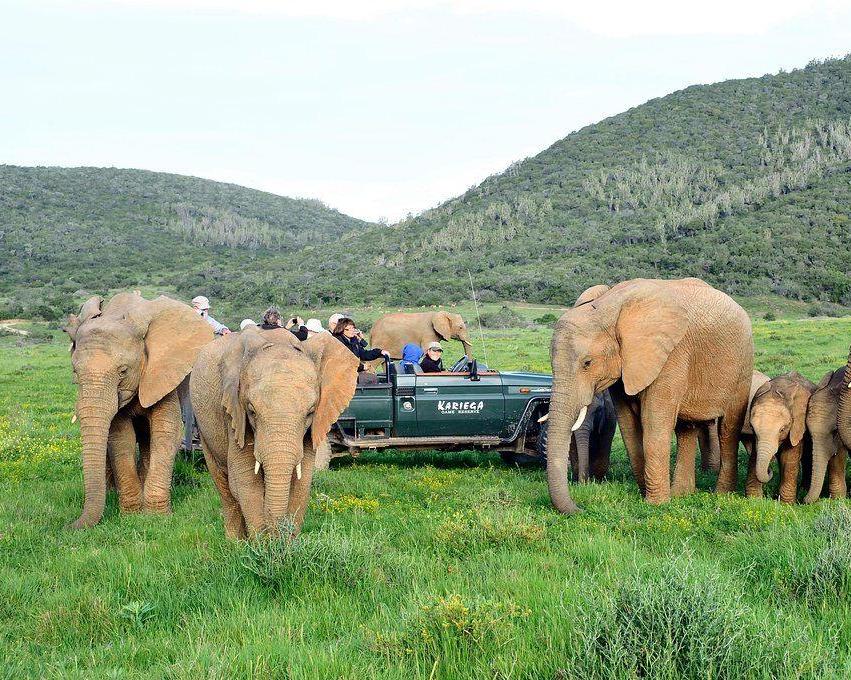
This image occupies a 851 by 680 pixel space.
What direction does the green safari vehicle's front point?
to the viewer's right

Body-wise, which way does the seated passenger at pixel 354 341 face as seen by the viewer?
to the viewer's right

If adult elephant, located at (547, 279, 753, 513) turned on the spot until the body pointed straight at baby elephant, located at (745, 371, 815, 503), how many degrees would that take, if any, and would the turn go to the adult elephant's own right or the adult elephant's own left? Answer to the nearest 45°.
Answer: approximately 135° to the adult elephant's own left

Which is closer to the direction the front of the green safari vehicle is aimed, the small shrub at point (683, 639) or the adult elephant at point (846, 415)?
the adult elephant

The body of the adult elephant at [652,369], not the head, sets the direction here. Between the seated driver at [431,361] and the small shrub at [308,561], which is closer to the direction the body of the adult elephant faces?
the small shrub

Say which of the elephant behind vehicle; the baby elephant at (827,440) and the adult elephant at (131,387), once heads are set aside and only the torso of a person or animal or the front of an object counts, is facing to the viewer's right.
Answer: the elephant behind vehicle

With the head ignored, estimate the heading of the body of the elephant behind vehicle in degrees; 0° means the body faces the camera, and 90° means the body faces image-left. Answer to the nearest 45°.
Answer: approximately 270°

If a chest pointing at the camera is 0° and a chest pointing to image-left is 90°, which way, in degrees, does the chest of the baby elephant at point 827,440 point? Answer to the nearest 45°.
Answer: approximately 45°

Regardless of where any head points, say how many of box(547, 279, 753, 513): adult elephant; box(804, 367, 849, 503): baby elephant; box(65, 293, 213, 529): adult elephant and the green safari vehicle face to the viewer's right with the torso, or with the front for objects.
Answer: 1

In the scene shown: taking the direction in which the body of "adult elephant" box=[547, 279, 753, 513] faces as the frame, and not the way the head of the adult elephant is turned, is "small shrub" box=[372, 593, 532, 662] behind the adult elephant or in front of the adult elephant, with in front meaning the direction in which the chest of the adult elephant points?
in front

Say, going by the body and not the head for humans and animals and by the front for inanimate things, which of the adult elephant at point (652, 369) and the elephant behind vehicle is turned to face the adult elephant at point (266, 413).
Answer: the adult elephant at point (652, 369)

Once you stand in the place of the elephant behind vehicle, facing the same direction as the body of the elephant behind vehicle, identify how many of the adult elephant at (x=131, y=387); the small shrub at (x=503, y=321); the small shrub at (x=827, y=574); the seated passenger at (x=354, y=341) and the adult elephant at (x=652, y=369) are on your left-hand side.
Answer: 1

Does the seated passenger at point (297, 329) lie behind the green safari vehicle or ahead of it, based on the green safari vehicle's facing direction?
behind

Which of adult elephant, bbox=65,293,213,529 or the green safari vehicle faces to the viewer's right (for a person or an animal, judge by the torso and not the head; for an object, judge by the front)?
the green safari vehicle
